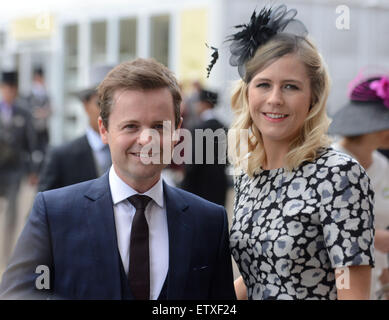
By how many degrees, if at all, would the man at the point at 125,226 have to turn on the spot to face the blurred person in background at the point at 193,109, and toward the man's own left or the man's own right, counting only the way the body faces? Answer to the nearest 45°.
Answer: approximately 180°

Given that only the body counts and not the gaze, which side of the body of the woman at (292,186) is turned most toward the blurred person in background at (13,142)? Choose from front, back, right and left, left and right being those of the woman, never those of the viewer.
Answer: right

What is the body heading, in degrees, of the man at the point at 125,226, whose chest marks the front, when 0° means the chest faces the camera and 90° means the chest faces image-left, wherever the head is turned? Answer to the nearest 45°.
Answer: approximately 0°

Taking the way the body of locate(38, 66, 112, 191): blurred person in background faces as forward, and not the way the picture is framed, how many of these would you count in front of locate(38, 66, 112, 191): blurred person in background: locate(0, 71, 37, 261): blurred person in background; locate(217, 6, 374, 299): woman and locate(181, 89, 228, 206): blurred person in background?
2

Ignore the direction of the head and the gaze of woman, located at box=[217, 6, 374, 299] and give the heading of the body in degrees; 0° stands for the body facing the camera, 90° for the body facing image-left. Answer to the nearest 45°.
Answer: approximately 45°

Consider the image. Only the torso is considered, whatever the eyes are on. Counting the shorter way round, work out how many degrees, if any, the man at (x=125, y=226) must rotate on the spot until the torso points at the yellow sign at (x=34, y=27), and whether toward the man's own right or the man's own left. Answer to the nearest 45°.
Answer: approximately 135° to the man's own right
